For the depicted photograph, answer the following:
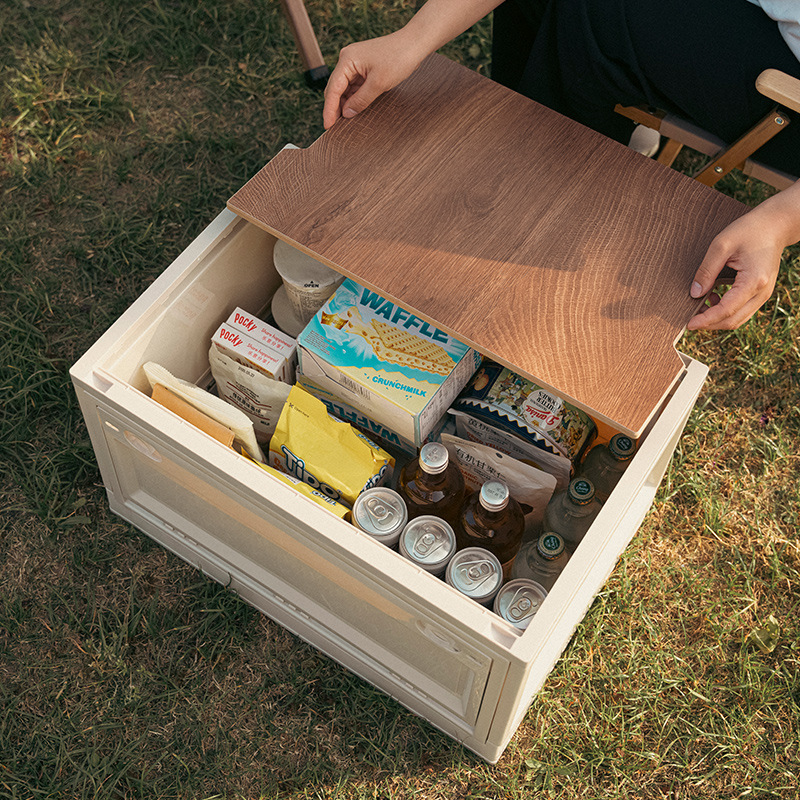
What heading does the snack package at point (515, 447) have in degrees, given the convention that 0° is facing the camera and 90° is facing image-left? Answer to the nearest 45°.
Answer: approximately 45°

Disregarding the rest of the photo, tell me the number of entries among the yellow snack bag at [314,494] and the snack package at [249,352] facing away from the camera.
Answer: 0

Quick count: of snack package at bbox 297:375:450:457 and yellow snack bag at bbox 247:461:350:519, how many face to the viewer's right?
0

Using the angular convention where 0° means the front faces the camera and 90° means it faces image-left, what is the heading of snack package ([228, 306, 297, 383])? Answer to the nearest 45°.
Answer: approximately 45°
